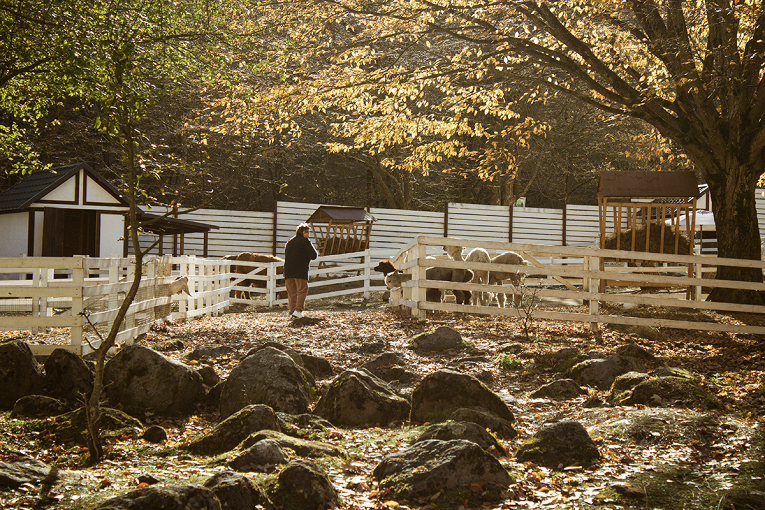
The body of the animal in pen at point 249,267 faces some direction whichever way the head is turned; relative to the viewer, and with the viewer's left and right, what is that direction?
facing to the left of the viewer

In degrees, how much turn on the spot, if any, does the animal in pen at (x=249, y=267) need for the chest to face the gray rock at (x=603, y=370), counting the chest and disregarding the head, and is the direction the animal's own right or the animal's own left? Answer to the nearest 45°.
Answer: approximately 90° to the animal's own left

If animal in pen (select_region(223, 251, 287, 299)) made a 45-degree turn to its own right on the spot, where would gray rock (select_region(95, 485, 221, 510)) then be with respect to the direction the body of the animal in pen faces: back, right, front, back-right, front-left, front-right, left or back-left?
back-left

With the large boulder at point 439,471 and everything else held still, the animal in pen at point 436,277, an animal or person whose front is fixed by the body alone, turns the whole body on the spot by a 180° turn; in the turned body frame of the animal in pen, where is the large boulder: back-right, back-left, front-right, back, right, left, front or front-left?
right

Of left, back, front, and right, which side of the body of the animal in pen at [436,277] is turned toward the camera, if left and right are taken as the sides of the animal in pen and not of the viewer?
left

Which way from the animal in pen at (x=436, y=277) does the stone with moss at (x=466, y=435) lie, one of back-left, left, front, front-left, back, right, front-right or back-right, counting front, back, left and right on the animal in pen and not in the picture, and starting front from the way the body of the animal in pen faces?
left

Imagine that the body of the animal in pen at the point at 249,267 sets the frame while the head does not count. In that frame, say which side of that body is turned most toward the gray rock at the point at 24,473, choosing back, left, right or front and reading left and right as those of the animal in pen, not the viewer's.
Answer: left

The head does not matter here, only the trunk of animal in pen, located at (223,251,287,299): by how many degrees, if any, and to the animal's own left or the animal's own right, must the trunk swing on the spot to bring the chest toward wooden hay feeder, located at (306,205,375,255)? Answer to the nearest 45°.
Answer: approximately 135° to the animal's own right
